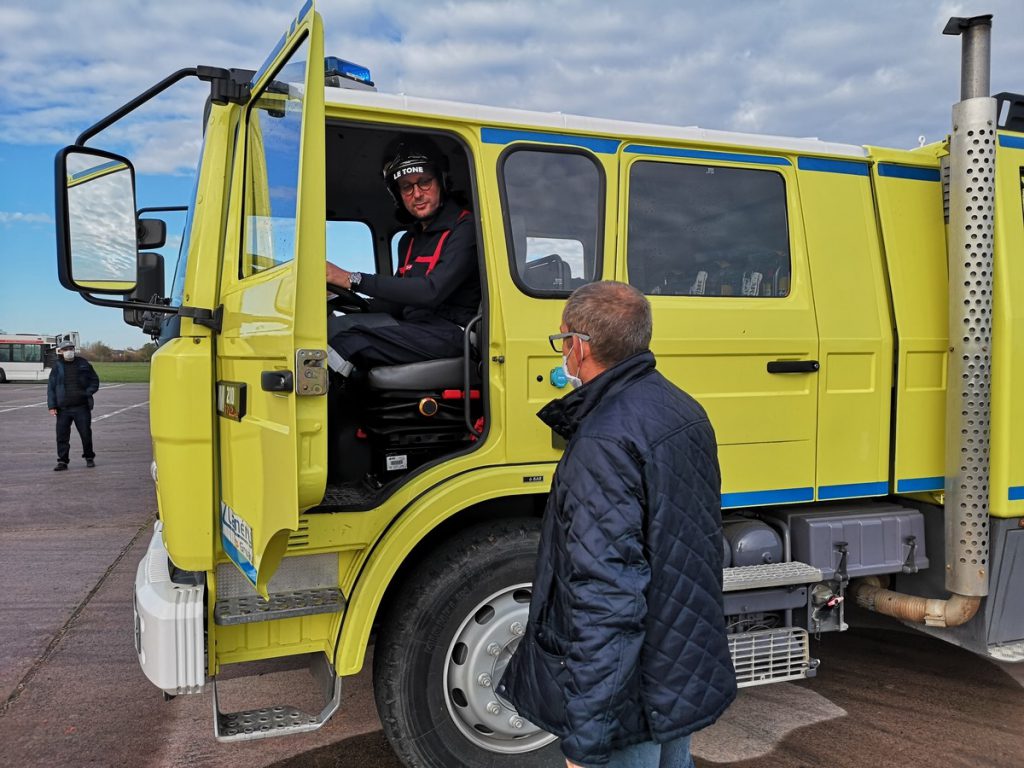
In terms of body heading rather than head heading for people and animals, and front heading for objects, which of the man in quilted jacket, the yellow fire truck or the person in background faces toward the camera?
the person in background

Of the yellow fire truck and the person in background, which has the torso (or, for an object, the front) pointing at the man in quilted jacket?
the person in background

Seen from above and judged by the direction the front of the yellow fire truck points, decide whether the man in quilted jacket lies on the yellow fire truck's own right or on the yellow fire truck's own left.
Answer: on the yellow fire truck's own left

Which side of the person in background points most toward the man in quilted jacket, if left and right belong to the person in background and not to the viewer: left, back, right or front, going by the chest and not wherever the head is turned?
front

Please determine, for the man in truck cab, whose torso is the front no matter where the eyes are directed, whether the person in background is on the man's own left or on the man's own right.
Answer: on the man's own right

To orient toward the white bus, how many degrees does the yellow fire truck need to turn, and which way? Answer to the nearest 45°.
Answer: approximately 45° to its right

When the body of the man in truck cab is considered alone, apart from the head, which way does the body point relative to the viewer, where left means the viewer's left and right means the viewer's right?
facing the viewer and to the left of the viewer

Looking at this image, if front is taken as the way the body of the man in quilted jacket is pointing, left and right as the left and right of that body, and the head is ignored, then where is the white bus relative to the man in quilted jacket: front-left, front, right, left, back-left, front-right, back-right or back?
front

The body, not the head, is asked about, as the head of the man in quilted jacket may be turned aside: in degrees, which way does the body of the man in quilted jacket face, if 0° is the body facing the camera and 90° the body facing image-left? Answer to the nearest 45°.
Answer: approximately 135°

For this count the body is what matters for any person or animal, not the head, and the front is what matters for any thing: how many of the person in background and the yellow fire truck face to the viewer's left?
1

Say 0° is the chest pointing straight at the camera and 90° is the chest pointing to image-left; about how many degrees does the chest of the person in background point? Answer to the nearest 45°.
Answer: approximately 0°

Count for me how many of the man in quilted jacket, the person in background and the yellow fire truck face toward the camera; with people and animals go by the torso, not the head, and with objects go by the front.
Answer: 1

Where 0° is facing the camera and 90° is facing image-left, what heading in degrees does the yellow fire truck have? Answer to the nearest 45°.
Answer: approximately 90°

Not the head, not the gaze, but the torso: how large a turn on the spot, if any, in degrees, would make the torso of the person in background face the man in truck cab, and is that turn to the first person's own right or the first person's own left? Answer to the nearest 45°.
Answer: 0° — they already face them
